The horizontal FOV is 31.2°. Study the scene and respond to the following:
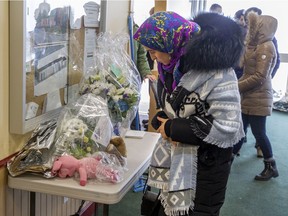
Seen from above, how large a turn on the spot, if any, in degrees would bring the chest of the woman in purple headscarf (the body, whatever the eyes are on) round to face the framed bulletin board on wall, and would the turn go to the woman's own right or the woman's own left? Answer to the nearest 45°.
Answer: approximately 45° to the woman's own right

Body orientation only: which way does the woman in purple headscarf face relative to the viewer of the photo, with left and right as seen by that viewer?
facing to the left of the viewer

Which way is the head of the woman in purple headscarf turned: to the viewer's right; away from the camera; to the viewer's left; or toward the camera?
to the viewer's left

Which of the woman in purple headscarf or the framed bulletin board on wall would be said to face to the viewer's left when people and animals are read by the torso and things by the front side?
the woman in purple headscarf

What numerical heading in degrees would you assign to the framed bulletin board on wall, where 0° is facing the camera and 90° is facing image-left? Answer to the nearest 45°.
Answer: approximately 315°

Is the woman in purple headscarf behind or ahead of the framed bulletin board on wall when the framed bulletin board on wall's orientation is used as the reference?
ahead

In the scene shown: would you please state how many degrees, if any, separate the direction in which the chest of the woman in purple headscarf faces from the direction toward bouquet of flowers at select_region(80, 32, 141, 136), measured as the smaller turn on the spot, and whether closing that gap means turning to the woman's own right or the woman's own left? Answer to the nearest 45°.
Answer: approximately 45° to the woman's own right
